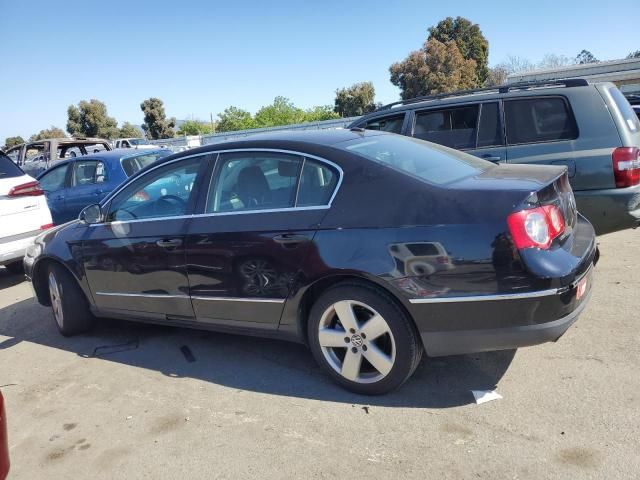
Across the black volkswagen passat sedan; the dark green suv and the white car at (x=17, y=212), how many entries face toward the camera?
0

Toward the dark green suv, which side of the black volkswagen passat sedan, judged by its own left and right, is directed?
right

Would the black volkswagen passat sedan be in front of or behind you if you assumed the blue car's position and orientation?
behind

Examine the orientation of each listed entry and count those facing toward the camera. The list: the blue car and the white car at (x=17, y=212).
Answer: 0

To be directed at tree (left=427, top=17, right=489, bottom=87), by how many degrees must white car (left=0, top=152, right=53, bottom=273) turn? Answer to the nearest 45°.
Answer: approximately 90° to its right

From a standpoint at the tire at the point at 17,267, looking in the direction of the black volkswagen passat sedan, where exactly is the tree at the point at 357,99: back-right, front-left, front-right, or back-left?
back-left

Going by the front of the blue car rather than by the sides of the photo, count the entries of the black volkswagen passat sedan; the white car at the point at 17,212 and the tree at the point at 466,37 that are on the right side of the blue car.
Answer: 1

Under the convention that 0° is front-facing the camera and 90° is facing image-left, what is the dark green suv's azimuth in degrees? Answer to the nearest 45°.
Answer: approximately 135°

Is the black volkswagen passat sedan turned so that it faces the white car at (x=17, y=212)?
yes

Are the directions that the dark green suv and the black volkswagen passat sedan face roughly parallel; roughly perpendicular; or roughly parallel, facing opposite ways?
roughly parallel

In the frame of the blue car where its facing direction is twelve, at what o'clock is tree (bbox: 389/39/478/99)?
The tree is roughly at 3 o'clock from the blue car.

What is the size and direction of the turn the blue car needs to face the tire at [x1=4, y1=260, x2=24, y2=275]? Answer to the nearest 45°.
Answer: approximately 90° to its left

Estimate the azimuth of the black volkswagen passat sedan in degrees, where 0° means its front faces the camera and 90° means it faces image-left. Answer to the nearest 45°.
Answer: approximately 135°

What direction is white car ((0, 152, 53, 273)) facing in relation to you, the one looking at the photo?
facing away from the viewer and to the left of the viewer

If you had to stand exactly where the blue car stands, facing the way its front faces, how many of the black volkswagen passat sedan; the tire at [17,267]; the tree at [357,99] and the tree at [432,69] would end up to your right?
2

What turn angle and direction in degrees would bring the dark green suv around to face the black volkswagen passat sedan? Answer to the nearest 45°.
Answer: approximately 90° to its left

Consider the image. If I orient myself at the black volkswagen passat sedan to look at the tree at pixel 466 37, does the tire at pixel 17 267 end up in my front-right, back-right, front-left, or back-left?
front-left

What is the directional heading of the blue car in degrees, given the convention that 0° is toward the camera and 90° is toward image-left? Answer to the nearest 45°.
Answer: approximately 135°

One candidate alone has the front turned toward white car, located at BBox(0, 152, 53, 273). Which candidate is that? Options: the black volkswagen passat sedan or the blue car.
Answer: the black volkswagen passat sedan
